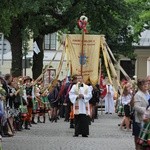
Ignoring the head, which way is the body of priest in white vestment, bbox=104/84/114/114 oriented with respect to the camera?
toward the camera

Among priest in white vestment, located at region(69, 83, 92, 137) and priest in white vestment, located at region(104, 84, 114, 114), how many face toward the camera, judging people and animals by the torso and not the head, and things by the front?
2

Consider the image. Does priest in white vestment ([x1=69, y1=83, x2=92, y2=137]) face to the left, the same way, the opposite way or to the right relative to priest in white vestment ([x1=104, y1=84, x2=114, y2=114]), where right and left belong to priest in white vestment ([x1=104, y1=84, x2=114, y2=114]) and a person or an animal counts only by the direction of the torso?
the same way

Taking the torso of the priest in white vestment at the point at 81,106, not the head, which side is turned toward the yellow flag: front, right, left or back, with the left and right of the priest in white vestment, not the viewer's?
back

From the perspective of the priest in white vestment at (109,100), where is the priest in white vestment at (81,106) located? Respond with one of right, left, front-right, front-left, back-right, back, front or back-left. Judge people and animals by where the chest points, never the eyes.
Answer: front

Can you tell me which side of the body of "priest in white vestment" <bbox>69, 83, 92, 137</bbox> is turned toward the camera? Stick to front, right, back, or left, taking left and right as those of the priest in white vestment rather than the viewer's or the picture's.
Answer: front

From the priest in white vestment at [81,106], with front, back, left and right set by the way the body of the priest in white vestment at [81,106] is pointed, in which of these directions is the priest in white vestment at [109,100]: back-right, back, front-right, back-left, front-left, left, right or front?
back
